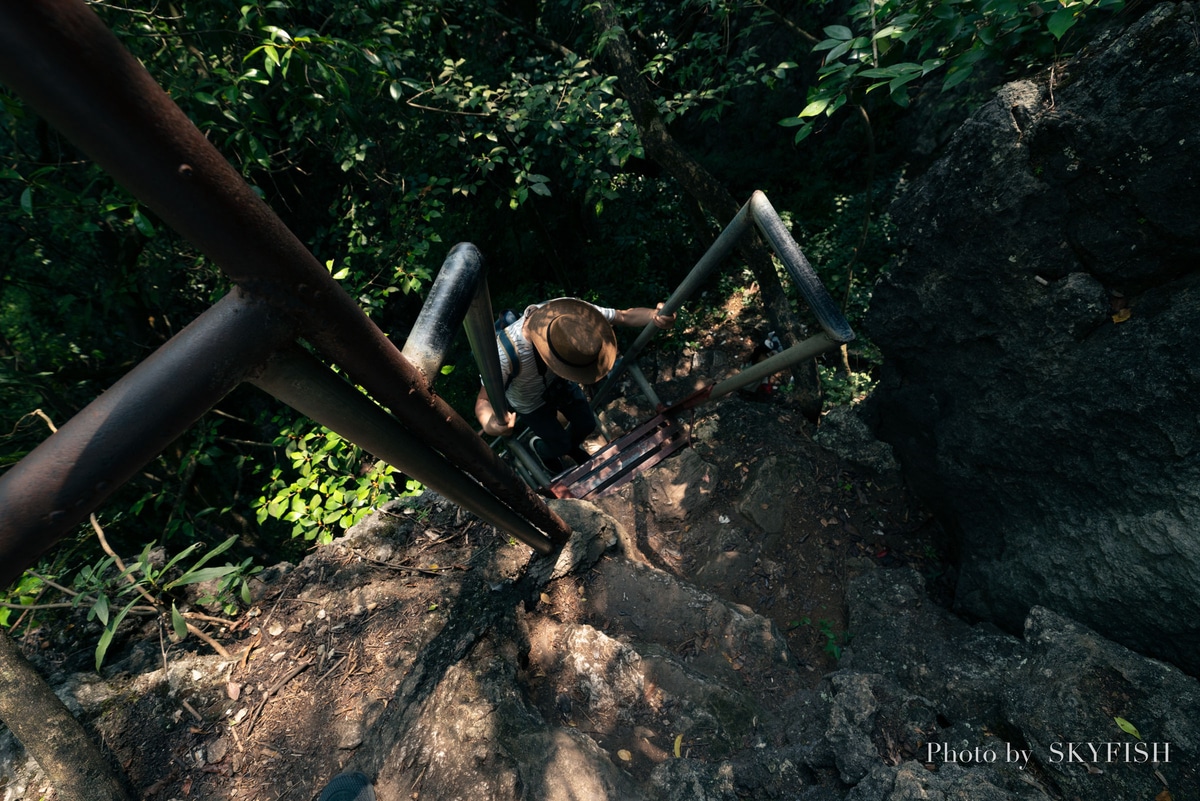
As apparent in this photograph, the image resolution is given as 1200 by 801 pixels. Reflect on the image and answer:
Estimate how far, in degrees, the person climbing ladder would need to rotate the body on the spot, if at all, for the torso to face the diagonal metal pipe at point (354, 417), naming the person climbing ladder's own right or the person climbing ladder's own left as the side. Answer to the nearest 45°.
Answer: approximately 45° to the person climbing ladder's own right

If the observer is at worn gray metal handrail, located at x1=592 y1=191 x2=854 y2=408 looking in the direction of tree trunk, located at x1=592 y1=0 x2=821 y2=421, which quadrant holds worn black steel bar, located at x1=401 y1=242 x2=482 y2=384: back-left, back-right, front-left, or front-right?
back-left

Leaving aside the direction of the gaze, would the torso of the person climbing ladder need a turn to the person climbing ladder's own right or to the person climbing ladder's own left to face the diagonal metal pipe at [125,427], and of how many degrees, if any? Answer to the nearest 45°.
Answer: approximately 45° to the person climbing ladder's own right

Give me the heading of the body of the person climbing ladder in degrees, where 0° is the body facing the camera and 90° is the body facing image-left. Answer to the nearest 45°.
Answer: approximately 315°
